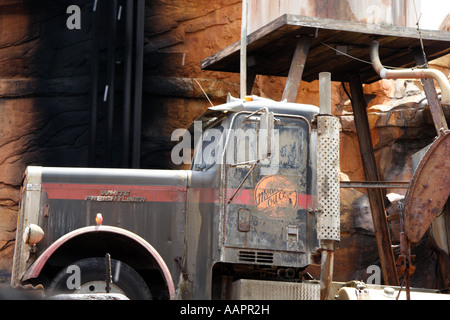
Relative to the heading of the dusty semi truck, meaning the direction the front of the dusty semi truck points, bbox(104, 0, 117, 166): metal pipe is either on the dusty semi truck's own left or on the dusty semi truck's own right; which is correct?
on the dusty semi truck's own right

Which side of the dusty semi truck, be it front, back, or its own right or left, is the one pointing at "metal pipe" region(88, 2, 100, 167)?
right

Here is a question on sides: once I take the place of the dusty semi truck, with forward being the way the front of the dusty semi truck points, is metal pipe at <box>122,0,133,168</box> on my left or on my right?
on my right

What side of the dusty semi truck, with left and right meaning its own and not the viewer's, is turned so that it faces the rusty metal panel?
back

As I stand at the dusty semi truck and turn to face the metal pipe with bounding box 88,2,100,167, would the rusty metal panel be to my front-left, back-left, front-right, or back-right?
back-right

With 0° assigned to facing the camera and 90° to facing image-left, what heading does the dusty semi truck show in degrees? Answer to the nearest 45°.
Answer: approximately 90°

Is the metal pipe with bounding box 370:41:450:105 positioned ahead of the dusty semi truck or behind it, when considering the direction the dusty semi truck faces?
behind

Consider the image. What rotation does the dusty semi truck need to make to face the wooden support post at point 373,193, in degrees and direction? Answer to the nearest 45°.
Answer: approximately 135° to its right

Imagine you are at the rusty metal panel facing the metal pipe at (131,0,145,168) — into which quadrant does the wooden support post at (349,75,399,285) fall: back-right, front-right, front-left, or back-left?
front-right
